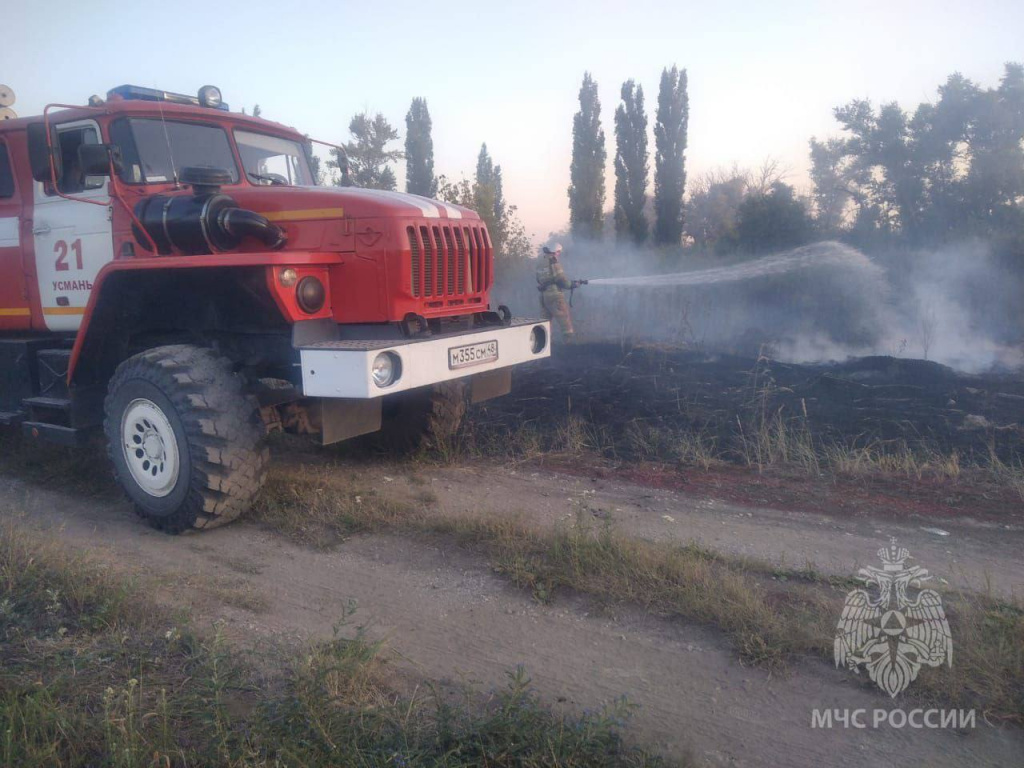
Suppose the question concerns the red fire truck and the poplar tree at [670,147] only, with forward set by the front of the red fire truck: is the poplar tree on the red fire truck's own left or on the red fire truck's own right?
on the red fire truck's own left

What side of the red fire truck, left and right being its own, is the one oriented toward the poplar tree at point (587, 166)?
left

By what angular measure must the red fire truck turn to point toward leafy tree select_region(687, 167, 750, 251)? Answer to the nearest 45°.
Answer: approximately 90° to its left

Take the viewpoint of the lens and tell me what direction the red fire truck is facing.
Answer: facing the viewer and to the right of the viewer

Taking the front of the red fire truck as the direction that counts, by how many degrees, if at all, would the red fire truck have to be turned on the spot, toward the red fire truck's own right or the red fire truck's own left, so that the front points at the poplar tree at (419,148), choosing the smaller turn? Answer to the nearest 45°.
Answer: approximately 135° to the red fire truck's own left

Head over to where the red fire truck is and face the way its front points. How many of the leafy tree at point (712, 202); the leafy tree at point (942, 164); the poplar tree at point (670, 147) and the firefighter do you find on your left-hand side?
4

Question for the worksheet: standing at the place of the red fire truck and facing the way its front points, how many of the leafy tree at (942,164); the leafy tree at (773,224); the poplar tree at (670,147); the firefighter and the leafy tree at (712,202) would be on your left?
5

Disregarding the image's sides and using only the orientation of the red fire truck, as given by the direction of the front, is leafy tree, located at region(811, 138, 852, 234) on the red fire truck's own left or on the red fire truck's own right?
on the red fire truck's own left

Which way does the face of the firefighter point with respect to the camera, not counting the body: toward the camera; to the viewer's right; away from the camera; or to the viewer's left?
to the viewer's right

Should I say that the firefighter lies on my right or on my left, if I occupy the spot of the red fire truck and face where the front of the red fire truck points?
on my left

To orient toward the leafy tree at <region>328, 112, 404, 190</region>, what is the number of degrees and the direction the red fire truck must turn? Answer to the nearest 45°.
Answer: approximately 135° to its left

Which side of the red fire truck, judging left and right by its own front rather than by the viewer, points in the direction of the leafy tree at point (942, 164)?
left

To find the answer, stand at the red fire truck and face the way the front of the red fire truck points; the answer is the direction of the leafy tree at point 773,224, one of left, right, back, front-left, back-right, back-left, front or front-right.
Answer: left

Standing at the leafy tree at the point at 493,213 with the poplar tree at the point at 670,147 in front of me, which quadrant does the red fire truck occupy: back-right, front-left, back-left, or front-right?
back-right

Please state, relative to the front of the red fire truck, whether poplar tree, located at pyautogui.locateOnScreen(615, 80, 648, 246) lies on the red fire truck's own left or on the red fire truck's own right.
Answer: on the red fire truck's own left
